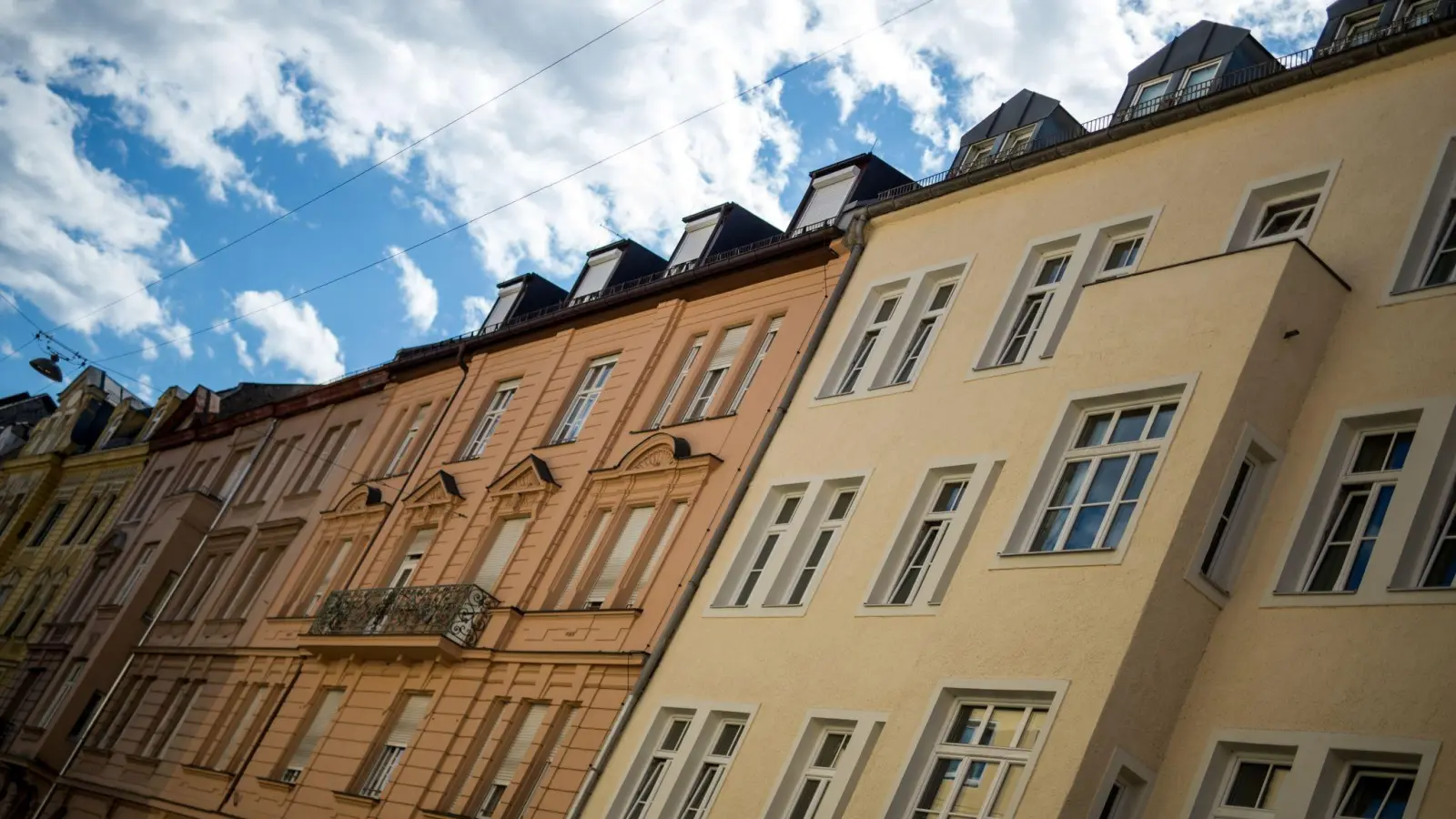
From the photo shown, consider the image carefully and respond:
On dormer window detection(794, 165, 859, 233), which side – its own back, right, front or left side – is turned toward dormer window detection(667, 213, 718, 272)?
right

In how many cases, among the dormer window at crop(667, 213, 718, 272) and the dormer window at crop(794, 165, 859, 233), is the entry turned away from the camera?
0

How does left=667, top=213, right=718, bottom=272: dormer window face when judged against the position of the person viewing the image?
facing the viewer and to the left of the viewer

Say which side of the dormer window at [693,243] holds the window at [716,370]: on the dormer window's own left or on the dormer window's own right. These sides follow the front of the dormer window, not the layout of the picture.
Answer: on the dormer window's own left

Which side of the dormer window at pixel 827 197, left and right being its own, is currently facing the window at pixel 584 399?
right
